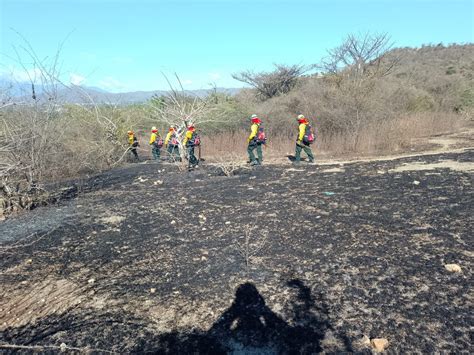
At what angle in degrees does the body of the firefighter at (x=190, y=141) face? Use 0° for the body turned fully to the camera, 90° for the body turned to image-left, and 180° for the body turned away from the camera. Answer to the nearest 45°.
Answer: approximately 90°
